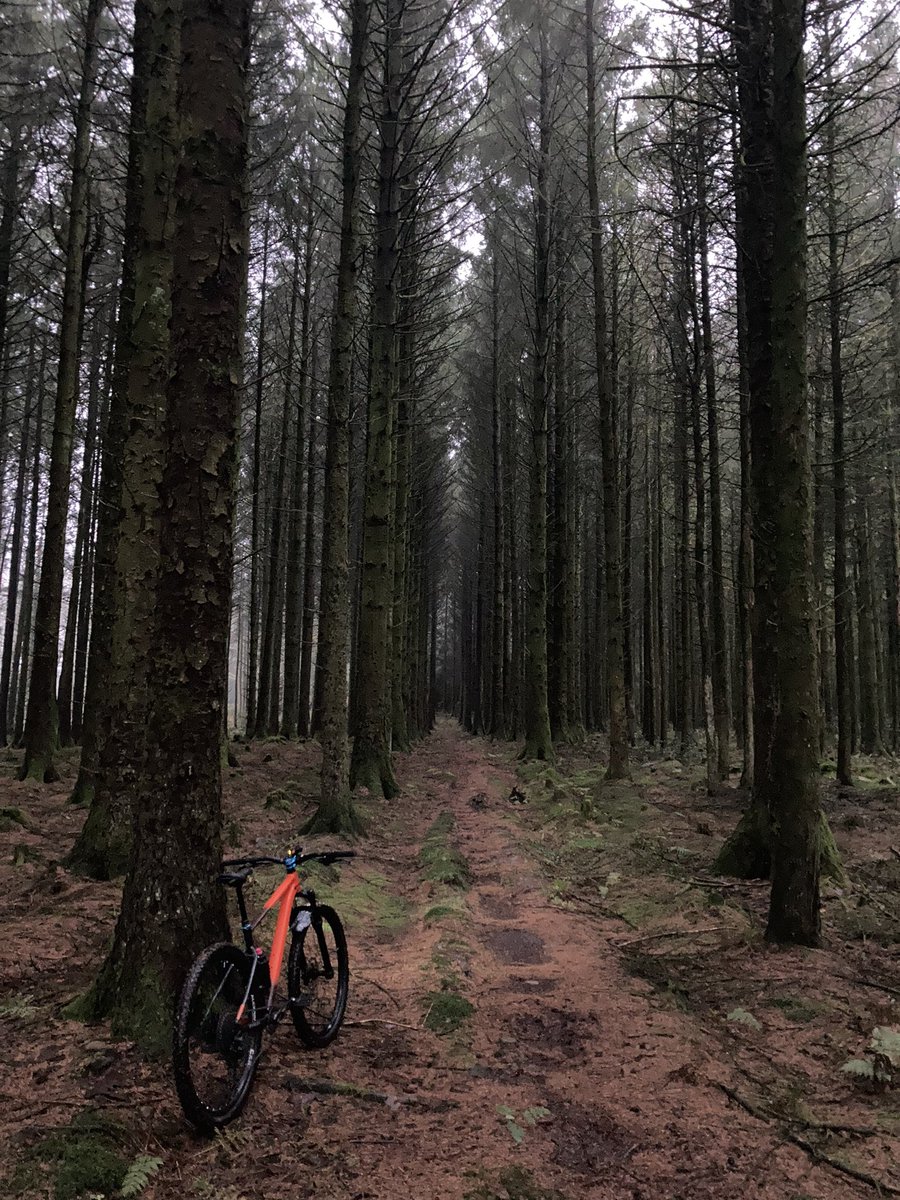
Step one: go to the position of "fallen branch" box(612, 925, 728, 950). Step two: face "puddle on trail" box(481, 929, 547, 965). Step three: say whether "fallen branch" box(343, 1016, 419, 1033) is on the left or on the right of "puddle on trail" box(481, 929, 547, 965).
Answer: left

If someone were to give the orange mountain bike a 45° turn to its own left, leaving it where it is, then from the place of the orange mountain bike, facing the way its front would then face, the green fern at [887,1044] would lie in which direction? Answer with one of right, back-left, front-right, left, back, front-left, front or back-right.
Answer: right

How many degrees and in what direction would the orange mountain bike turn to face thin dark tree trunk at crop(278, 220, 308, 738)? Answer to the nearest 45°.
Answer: approximately 45° to its left

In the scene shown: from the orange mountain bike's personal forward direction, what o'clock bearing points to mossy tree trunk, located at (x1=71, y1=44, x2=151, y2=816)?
The mossy tree trunk is roughly at 10 o'clock from the orange mountain bike.

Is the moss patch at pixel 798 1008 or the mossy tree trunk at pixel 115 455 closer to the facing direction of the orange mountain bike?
the moss patch

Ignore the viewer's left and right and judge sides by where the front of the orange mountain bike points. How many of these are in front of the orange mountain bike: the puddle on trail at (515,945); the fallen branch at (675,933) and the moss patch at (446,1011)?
3

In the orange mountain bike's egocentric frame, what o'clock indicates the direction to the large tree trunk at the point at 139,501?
The large tree trunk is roughly at 10 o'clock from the orange mountain bike.

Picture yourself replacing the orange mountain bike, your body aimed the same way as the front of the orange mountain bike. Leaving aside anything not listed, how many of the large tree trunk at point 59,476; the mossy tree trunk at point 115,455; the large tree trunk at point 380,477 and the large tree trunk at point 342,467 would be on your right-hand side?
0

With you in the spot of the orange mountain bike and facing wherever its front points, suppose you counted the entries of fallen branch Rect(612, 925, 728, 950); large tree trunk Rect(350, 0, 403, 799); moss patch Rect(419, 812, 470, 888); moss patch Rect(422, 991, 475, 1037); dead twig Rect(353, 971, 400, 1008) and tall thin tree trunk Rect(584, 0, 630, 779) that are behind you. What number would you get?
0

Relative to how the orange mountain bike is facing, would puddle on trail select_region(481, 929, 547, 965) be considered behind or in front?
in front

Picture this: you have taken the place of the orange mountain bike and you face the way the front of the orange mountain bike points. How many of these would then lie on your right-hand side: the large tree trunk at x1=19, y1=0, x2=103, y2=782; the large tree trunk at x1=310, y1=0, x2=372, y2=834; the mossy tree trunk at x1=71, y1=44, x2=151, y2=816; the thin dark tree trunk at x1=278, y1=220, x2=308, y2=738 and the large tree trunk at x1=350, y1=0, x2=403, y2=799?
0

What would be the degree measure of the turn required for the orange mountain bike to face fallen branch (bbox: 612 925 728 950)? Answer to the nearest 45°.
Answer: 0° — it already faces it

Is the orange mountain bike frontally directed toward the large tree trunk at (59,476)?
no

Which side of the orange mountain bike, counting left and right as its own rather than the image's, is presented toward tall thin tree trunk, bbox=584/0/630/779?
front

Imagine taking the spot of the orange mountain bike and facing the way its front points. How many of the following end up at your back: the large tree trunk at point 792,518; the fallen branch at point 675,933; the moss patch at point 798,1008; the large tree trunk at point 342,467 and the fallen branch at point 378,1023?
0

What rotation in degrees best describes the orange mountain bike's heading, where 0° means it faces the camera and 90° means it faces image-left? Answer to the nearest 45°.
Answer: approximately 225°

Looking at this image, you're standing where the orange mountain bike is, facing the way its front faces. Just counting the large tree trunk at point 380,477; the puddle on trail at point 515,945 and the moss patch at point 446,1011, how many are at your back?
0

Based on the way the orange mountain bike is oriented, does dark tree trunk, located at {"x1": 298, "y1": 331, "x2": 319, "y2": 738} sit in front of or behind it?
in front

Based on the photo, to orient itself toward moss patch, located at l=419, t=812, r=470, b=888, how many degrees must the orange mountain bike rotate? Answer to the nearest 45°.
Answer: approximately 45° to its left

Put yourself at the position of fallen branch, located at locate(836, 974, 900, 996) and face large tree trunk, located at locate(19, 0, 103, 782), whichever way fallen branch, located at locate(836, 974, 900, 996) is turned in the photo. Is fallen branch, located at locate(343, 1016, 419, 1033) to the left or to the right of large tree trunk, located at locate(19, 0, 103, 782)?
left
